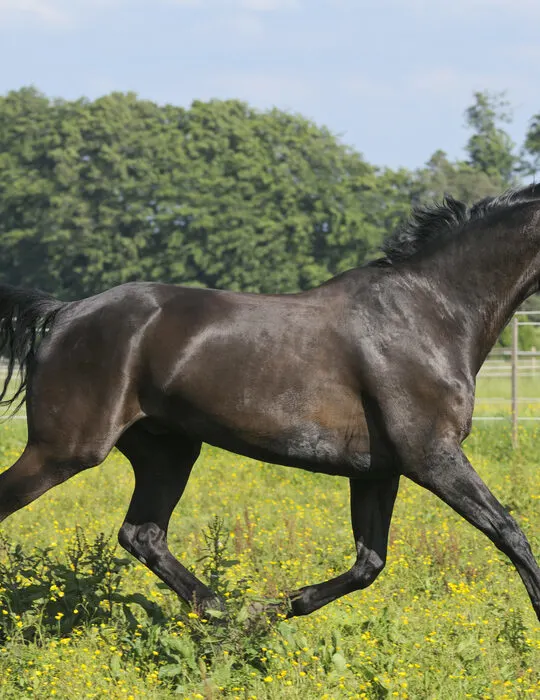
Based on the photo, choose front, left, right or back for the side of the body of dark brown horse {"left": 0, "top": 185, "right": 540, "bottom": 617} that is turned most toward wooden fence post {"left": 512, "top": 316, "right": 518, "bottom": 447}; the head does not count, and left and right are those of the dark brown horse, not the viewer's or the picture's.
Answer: left

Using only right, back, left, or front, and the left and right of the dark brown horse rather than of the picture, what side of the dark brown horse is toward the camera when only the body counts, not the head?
right
